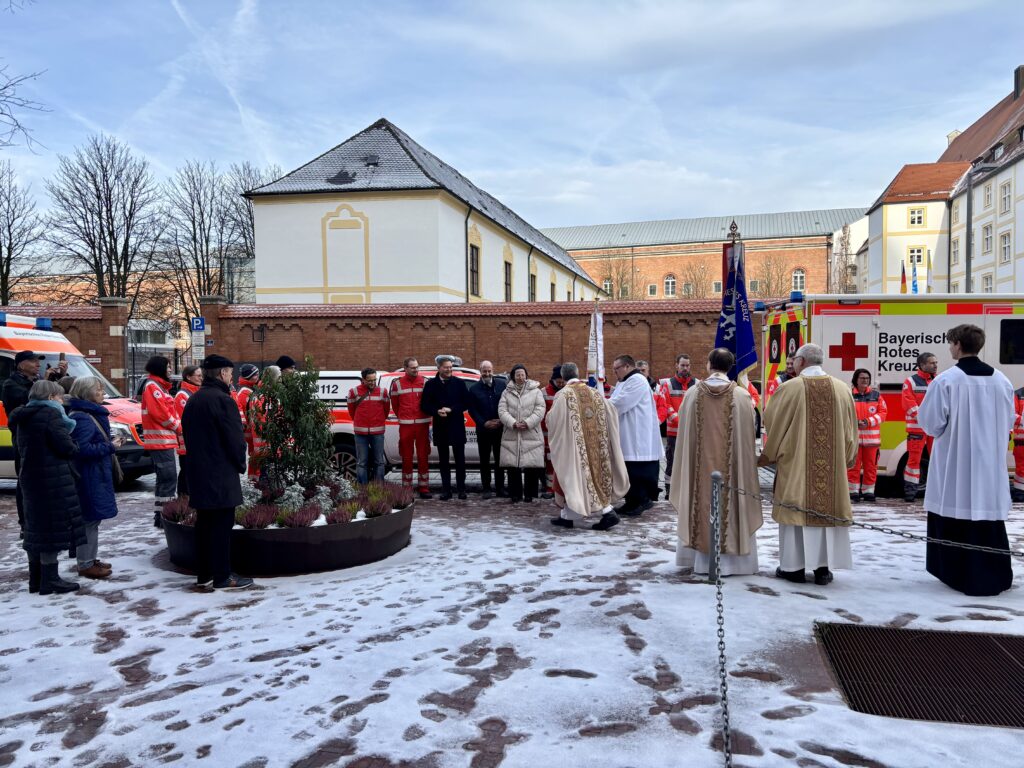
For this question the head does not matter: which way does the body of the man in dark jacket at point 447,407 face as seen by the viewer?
toward the camera

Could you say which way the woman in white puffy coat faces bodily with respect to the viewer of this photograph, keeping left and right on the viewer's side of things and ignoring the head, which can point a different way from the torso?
facing the viewer

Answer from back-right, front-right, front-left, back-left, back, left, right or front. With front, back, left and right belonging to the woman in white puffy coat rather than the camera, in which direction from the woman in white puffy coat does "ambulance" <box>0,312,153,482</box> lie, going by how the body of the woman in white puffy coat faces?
right

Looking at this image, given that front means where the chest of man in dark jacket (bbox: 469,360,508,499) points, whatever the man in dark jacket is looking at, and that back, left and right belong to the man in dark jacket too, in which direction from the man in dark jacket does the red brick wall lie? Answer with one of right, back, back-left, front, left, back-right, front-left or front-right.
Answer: back

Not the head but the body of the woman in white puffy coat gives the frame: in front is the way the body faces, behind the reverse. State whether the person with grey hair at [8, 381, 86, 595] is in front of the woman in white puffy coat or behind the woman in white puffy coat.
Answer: in front

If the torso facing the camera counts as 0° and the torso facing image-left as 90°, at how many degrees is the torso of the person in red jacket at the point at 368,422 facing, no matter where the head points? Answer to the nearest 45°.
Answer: approximately 0°

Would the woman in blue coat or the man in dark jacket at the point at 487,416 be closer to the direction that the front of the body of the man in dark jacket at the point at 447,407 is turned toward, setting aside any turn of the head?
the woman in blue coat

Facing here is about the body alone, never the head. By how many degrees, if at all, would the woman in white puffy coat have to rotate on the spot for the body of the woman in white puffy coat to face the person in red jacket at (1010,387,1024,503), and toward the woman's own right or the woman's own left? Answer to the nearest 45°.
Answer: approximately 90° to the woman's own left

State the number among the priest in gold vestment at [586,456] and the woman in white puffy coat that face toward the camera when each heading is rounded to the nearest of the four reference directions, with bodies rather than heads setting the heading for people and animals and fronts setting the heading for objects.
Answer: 1

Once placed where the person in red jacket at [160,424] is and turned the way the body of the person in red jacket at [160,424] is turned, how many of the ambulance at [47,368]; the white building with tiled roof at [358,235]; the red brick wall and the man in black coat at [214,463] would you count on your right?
1

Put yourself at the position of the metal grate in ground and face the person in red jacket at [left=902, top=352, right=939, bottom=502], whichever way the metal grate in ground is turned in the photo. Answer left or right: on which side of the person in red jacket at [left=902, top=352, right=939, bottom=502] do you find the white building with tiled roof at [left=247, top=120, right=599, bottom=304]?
left

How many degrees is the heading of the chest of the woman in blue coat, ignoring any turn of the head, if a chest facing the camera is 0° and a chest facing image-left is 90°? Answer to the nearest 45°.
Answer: approximately 270°

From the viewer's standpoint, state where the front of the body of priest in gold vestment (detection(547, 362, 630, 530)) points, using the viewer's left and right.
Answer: facing away from the viewer and to the left of the viewer
